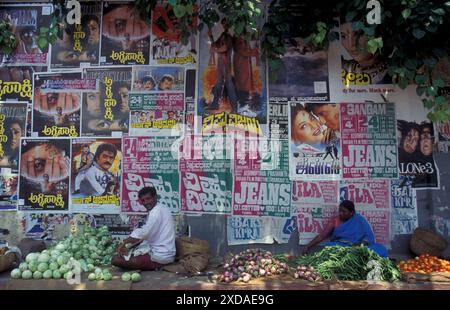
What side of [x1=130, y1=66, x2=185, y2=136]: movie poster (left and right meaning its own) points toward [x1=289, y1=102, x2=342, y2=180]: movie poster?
left

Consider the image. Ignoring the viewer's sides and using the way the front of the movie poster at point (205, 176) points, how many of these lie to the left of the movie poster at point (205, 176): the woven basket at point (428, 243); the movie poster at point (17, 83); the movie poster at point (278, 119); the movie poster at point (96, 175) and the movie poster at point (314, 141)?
3

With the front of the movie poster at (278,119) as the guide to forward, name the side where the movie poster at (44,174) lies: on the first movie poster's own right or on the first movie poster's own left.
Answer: on the first movie poster's own right

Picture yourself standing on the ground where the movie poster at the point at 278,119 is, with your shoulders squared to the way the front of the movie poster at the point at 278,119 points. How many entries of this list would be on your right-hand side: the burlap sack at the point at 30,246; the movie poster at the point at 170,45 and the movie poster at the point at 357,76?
2

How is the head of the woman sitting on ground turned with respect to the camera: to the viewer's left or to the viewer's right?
to the viewer's left

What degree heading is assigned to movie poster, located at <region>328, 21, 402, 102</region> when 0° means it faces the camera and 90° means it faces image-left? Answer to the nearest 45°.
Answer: approximately 0°

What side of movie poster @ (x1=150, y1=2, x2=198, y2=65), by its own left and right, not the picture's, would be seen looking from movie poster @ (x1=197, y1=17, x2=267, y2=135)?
left

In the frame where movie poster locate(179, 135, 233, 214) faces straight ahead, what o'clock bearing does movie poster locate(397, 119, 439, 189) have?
movie poster locate(397, 119, 439, 189) is roughly at 9 o'clock from movie poster locate(179, 135, 233, 214).
